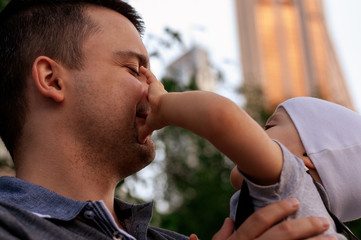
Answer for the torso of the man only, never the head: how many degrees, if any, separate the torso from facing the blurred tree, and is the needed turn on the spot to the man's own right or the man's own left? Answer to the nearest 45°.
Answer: approximately 90° to the man's own left

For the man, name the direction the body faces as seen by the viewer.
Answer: to the viewer's right

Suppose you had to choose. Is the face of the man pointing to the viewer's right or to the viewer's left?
to the viewer's right

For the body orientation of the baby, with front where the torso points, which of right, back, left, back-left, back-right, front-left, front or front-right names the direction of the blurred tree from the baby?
right

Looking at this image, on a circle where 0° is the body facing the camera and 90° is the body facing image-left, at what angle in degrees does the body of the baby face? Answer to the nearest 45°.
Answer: approximately 90°

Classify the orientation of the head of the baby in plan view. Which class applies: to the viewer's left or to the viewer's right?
to the viewer's left
